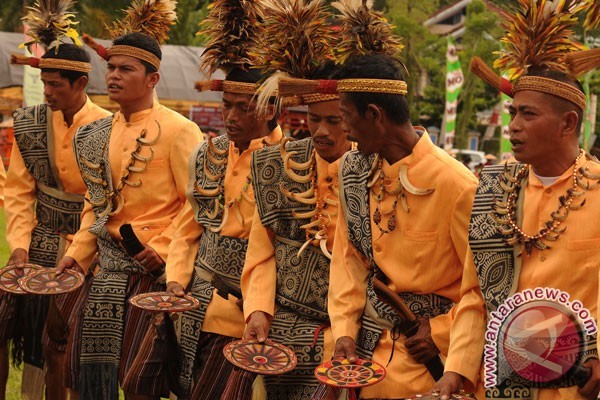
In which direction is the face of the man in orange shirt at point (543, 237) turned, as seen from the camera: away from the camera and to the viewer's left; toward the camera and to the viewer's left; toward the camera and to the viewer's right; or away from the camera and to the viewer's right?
toward the camera and to the viewer's left

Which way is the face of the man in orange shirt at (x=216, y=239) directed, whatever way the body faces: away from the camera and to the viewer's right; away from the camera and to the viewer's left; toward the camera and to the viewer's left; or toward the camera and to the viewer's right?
toward the camera and to the viewer's left

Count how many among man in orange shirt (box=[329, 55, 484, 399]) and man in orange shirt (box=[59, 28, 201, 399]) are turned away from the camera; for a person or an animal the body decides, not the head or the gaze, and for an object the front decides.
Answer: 0

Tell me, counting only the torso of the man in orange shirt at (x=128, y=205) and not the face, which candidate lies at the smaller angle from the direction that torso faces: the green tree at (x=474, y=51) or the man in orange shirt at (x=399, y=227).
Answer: the man in orange shirt

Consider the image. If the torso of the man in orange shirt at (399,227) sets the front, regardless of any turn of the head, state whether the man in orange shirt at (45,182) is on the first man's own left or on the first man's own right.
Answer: on the first man's own right

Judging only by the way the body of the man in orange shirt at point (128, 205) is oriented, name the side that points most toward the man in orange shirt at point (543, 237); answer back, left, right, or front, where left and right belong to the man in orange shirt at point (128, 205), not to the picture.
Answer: left

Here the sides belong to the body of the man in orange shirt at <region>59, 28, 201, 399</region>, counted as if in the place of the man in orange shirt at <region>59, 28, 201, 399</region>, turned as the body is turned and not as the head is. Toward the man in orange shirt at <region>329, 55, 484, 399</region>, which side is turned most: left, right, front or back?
left

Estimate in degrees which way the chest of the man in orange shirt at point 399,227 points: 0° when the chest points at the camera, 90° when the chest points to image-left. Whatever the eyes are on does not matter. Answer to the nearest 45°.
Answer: approximately 45°

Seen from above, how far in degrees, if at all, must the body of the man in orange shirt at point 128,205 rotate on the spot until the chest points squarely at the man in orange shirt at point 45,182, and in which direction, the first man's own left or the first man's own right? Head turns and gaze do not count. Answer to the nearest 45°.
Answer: approximately 90° to the first man's own right

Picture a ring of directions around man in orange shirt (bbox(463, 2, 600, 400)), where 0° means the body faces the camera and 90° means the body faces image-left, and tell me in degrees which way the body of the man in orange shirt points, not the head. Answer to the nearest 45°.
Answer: approximately 45°
